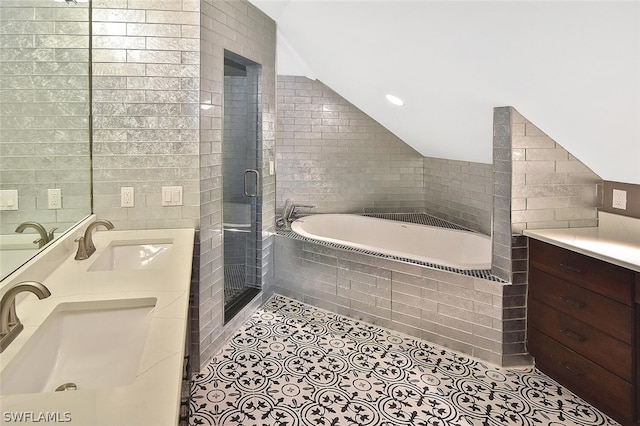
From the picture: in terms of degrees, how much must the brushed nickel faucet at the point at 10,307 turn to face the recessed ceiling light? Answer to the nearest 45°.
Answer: approximately 45° to its left

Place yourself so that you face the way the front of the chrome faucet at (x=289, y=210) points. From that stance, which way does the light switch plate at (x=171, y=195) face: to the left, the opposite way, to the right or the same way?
to the right

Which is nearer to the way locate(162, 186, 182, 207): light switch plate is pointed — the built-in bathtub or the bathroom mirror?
the bathroom mirror

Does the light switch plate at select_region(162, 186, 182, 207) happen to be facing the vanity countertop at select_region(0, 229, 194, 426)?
yes

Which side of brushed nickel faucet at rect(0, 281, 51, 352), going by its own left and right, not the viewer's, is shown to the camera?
right

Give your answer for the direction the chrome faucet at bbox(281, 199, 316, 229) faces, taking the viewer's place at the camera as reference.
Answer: facing to the right of the viewer

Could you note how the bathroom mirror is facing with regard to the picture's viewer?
facing to the right of the viewer

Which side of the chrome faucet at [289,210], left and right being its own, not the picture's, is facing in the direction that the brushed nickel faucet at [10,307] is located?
right

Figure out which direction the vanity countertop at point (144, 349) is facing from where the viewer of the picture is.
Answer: facing to the right of the viewer

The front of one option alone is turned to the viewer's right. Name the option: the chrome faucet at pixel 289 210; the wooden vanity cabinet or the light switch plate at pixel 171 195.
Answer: the chrome faucet
